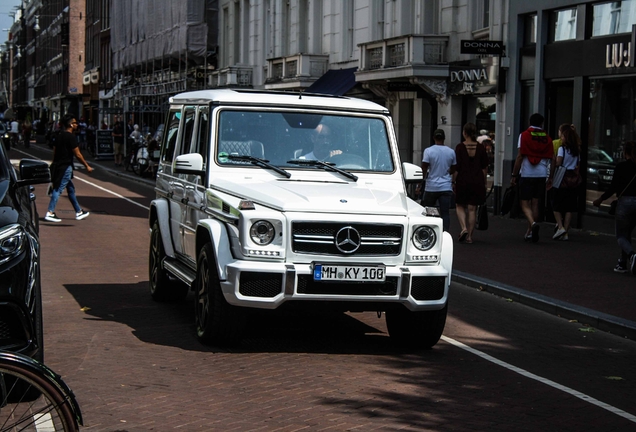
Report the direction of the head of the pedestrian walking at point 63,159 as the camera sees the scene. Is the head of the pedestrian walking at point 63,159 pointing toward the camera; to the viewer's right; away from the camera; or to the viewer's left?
to the viewer's right

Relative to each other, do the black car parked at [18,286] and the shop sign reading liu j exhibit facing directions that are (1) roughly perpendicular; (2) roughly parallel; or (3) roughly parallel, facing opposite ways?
roughly perpendicular

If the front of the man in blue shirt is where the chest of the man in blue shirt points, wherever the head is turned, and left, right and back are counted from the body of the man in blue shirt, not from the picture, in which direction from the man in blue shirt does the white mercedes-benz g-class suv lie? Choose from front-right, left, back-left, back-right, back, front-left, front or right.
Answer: back

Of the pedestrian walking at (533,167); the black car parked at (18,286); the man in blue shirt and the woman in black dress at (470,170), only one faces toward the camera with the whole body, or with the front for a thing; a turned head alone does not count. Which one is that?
the black car parked

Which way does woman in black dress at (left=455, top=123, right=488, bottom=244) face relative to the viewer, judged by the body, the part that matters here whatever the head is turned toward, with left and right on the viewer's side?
facing away from the viewer

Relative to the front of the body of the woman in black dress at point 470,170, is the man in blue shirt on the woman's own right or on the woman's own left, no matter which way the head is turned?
on the woman's own left

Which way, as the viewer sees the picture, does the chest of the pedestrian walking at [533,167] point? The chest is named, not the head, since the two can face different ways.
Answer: away from the camera

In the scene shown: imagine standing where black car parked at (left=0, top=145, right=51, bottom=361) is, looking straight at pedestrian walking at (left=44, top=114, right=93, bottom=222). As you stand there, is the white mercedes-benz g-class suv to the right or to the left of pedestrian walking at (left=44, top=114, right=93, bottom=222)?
right

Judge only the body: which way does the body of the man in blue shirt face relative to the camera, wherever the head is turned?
away from the camera
